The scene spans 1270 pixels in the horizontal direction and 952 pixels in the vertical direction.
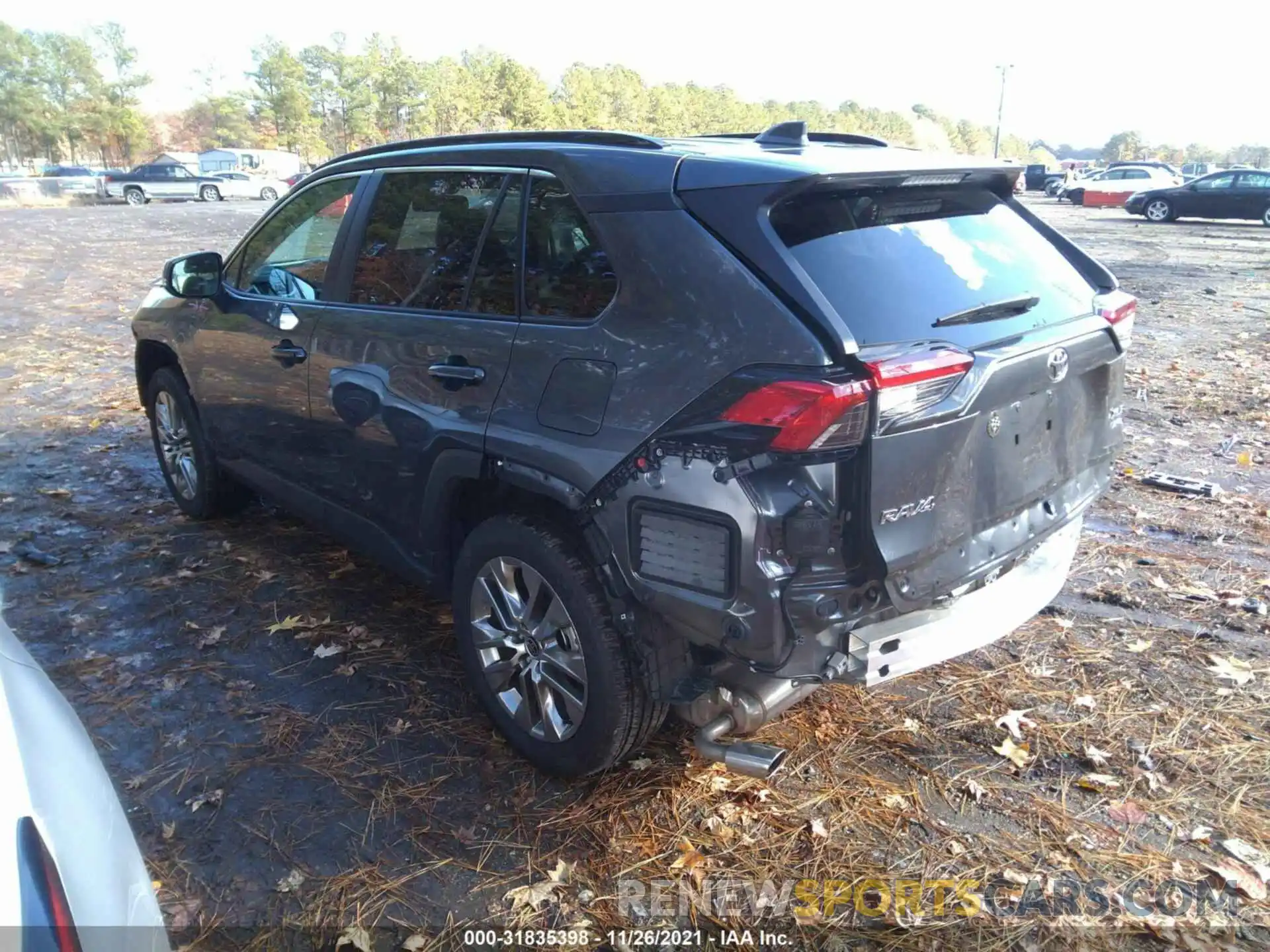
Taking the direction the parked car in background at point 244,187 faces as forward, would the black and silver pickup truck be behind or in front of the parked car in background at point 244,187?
behind

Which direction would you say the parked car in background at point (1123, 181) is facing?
to the viewer's left

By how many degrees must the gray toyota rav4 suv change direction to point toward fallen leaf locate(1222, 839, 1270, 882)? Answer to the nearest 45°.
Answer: approximately 135° to its right

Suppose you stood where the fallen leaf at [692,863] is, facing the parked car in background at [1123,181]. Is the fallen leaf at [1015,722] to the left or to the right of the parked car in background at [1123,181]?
right

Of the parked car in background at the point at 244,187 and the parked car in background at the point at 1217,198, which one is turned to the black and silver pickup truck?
the parked car in background at the point at 1217,198

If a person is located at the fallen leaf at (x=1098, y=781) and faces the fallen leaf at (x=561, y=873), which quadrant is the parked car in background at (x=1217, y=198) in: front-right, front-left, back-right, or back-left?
back-right

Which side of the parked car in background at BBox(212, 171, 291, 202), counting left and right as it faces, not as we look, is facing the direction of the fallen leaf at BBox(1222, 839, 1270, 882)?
right

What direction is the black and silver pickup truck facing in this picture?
to the viewer's right
